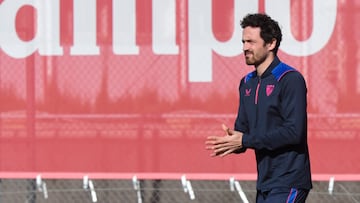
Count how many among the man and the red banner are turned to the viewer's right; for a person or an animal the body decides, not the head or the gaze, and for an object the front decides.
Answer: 0

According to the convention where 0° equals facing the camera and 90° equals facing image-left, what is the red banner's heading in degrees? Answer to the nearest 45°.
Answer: approximately 0°

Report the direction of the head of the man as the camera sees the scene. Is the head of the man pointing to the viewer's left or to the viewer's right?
to the viewer's left

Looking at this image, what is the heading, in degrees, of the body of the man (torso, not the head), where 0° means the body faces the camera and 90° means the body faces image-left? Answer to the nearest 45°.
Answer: approximately 45°
